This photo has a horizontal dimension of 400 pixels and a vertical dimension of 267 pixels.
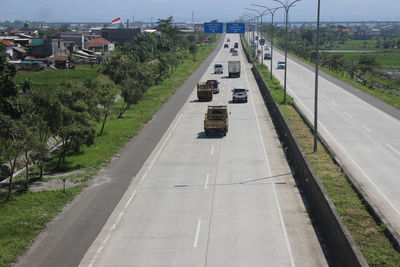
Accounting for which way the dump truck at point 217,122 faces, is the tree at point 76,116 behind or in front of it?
behind

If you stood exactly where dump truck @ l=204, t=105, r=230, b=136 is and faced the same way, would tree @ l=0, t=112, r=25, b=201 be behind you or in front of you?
behind

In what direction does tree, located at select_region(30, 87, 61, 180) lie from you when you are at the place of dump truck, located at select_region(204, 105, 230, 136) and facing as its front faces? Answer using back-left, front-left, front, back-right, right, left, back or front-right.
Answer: back-left

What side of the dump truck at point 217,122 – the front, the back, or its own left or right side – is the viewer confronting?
back

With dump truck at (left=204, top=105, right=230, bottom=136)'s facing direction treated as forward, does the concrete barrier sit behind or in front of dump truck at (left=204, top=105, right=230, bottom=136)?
behind
